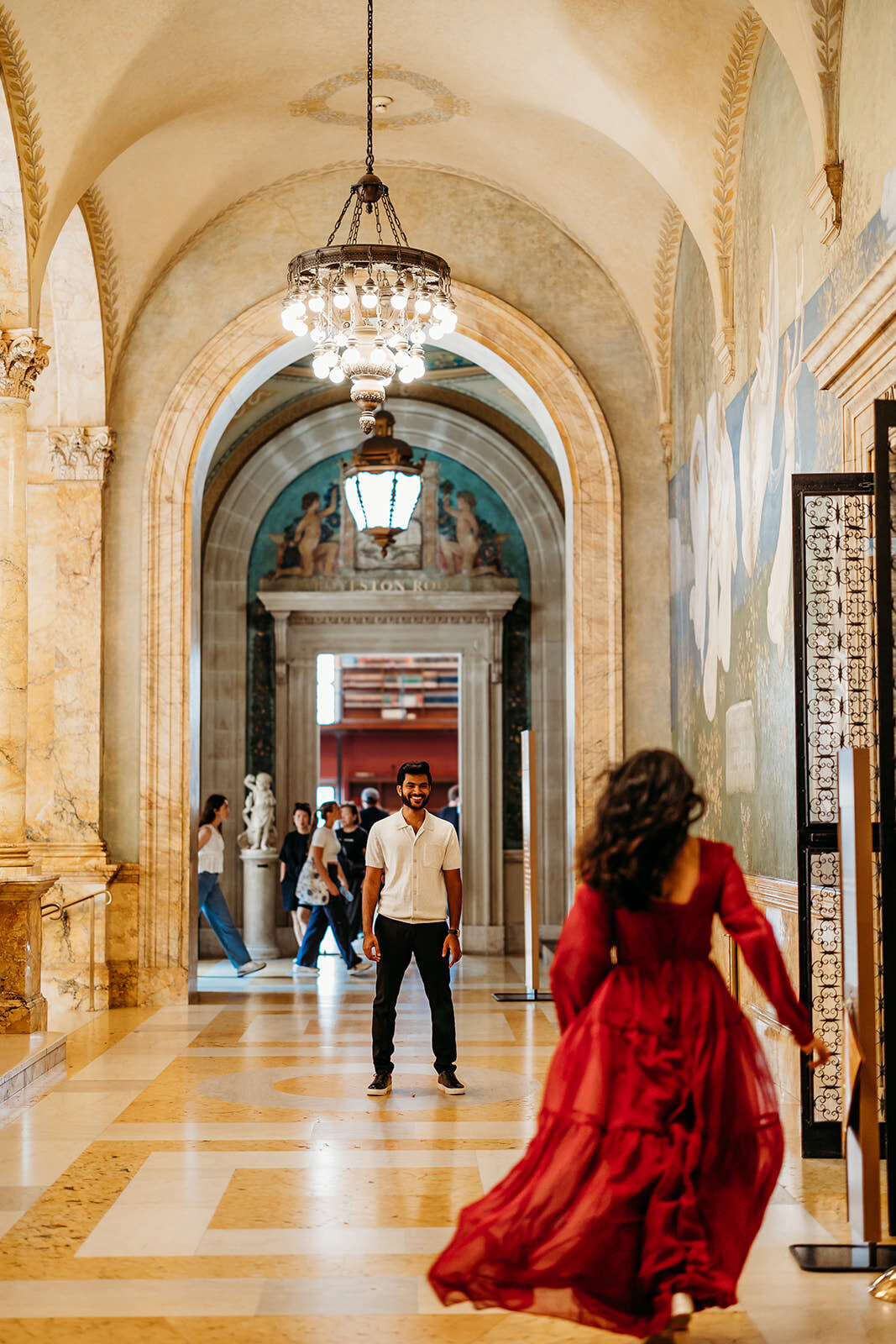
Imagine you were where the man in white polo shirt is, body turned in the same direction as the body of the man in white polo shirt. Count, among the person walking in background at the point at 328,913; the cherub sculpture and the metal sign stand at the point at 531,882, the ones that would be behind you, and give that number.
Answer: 3

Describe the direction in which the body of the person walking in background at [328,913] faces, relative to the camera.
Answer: to the viewer's right

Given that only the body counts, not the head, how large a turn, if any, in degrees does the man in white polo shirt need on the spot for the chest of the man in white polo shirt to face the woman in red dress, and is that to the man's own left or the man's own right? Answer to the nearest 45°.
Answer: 0° — they already face them

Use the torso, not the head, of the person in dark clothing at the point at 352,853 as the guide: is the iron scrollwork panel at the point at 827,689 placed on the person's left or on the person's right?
on the person's left

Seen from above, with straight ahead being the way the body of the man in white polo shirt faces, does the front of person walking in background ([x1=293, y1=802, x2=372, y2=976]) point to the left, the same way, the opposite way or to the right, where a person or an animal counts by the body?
to the left

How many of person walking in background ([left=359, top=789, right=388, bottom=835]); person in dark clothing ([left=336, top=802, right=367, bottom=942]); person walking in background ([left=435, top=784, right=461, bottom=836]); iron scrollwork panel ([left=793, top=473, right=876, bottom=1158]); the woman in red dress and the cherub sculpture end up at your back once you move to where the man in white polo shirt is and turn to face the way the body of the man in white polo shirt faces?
4

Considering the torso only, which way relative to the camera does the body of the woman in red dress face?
away from the camera

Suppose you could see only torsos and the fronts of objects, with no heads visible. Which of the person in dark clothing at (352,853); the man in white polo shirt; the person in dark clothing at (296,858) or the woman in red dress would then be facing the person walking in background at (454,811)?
the woman in red dress

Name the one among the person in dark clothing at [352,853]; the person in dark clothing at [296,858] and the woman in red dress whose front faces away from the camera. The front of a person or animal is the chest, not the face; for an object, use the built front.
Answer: the woman in red dress
